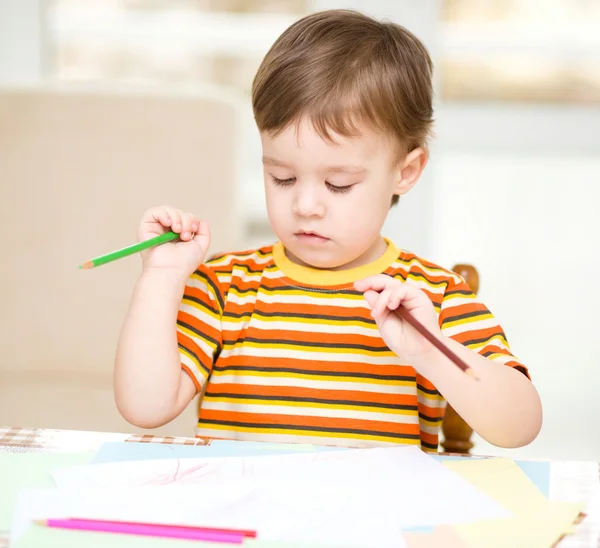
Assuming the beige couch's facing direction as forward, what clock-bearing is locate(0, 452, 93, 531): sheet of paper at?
The sheet of paper is roughly at 12 o'clock from the beige couch.

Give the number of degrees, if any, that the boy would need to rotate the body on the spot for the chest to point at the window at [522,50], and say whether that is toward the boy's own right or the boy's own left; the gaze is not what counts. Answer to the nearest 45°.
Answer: approximately 180°

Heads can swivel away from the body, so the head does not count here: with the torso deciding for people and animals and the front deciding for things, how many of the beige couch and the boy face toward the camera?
2

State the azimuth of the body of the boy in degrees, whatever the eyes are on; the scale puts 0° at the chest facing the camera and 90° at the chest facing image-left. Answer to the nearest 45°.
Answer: approximately 0°

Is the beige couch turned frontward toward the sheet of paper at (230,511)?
yes

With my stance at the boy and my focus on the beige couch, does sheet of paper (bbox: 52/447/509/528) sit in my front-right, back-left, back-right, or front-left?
back-left

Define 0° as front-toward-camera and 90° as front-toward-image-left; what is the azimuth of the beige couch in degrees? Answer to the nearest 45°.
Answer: approximately 0°
